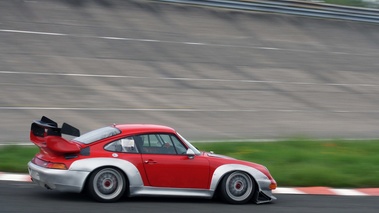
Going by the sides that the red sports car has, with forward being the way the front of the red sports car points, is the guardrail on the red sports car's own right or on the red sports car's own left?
on the red sports car's own left

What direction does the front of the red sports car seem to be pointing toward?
to the viewer's right
